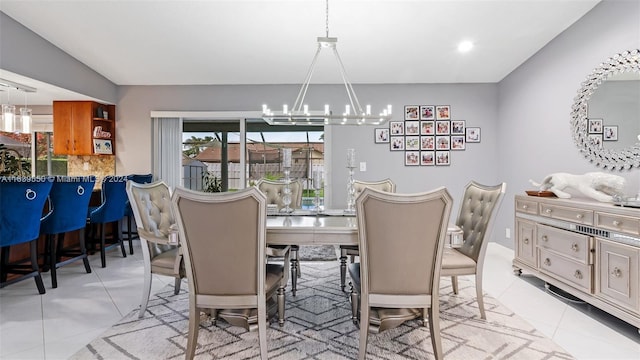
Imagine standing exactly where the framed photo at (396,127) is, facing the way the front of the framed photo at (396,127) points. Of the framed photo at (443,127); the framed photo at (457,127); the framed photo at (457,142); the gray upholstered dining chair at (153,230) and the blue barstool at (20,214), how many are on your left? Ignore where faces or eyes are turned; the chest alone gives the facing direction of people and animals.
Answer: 3

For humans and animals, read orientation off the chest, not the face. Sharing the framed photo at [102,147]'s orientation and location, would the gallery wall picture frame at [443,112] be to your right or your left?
on your left

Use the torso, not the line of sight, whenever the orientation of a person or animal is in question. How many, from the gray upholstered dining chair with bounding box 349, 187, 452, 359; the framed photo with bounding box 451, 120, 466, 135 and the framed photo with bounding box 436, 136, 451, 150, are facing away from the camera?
1

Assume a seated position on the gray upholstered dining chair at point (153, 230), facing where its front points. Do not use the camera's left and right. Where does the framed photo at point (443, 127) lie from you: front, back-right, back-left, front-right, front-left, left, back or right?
front-left

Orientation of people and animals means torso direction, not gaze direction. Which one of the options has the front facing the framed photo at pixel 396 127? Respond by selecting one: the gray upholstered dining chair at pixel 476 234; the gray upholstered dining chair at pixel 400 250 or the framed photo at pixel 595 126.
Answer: the gray upholstered dining chair at pixel 400 250

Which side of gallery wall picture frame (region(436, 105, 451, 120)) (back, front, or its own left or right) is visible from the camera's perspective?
front

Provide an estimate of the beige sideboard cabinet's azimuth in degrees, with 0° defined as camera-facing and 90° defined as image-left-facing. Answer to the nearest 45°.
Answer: approximately 45°

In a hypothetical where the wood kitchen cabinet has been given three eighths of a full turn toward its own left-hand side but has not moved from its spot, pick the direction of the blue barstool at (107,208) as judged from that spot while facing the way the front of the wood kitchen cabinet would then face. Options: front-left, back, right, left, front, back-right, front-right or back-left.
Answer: back-right

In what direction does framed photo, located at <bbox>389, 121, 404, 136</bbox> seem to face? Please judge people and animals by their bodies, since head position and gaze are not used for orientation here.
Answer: toward the camera

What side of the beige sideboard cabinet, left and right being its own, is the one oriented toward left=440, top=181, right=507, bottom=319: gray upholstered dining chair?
front

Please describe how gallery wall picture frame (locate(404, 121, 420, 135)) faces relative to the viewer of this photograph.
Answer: facing the viewer

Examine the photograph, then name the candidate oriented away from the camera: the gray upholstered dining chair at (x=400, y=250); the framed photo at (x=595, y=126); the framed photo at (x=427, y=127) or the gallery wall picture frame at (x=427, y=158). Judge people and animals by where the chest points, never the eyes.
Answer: the gray upholstered dining chair

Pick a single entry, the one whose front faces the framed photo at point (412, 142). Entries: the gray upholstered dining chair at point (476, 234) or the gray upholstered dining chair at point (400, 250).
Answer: the gray upholstered dining chair at point (400, 250)

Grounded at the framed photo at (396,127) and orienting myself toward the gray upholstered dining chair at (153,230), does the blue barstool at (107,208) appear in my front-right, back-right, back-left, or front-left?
front-right

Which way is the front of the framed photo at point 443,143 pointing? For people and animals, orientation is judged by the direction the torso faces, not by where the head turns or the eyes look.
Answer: toward the camera

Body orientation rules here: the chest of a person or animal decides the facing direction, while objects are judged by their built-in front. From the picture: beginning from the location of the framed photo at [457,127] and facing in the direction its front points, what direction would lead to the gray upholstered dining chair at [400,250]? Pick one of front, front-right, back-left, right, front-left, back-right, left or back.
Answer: front

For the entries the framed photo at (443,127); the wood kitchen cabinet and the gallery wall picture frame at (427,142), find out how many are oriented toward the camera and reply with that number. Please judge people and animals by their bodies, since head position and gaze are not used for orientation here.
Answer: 3

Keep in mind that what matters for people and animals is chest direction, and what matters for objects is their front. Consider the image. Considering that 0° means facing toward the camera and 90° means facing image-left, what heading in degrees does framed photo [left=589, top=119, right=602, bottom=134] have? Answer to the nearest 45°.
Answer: approximately 0°

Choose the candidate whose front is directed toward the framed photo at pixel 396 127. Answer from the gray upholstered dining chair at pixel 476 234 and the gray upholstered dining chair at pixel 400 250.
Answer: the gray upholstered dining chair at pixel 400 250

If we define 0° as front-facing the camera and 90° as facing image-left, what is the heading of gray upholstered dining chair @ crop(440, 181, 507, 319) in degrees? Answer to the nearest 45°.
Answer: approximately 45°
